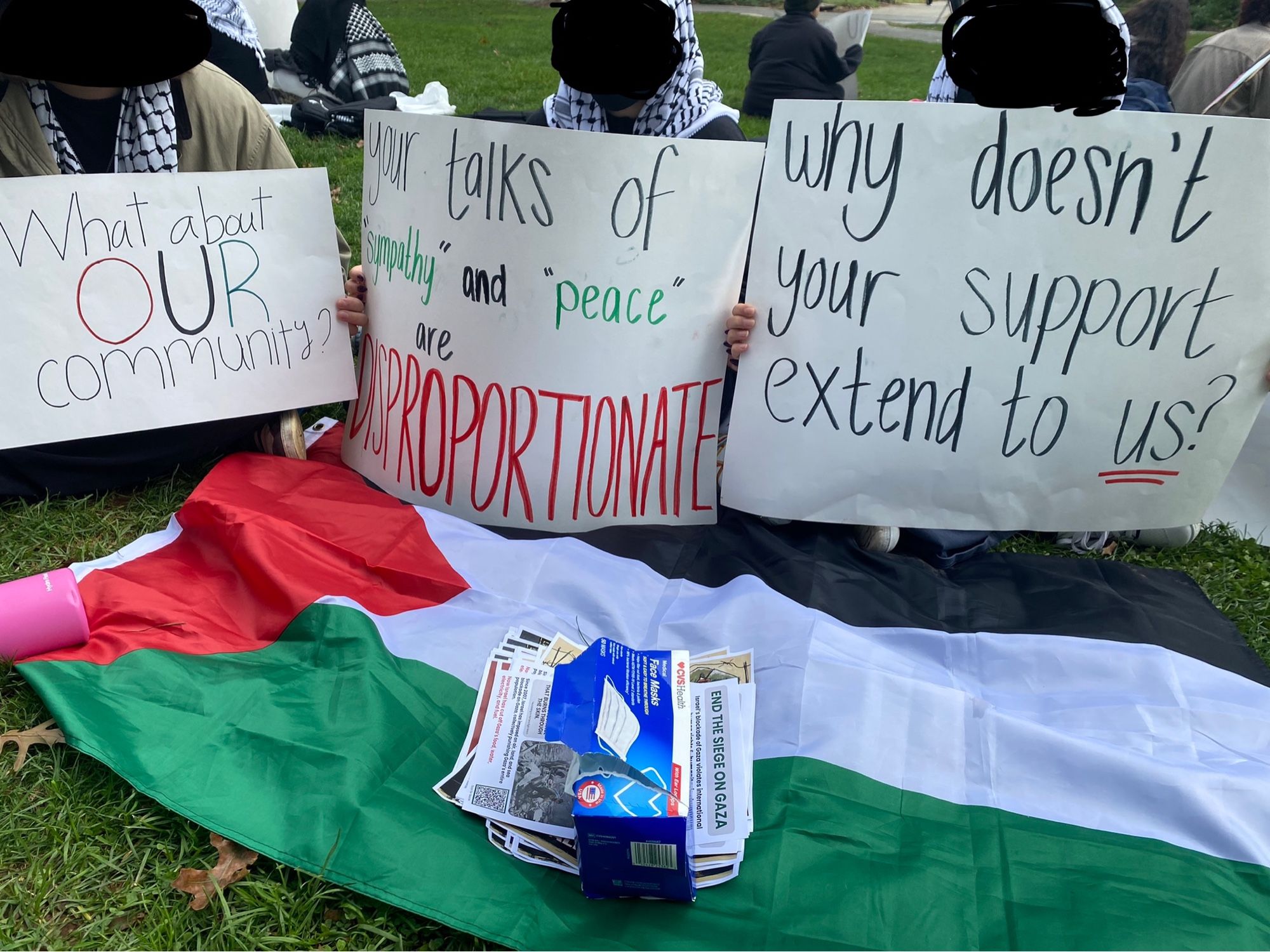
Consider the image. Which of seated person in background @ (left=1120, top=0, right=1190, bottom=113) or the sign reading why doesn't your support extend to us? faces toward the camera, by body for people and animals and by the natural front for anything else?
the sign reading why doesn't your support extend to us?

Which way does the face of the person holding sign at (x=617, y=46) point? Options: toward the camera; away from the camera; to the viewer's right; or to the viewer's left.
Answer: toward the camera

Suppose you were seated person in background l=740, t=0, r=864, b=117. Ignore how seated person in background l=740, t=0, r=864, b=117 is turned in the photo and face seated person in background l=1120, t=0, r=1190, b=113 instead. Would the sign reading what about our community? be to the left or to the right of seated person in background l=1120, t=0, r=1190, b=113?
right

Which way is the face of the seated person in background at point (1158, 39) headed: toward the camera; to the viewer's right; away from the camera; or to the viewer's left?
away from the camera

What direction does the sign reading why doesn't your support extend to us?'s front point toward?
toward the camera

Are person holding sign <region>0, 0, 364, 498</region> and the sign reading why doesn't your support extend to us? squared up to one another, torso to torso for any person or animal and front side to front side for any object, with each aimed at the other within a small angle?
no

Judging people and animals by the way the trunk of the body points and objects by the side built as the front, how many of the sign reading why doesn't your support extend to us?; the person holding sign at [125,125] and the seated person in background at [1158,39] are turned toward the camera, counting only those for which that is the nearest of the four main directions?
2

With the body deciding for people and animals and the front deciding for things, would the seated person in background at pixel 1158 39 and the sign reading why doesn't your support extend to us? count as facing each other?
no

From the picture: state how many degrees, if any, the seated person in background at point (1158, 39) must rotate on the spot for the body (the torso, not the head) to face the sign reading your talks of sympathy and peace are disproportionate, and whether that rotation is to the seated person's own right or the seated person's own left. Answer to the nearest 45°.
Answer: approximately 180°

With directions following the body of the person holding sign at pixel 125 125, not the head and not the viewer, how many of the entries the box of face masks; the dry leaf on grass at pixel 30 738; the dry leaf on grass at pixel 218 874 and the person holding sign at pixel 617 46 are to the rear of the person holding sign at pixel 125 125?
0

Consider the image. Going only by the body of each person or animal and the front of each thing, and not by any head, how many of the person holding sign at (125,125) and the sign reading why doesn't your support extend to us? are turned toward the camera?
2

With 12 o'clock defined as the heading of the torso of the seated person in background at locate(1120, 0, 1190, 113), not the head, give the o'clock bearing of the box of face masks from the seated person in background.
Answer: The box of face masks is roughly at 6 o'clock from the seated person in background.

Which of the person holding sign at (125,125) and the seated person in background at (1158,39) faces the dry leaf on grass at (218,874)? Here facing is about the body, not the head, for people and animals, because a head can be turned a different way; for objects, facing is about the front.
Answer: the person holding sign

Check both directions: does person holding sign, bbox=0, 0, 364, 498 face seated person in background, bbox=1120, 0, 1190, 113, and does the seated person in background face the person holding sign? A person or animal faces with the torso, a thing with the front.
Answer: no

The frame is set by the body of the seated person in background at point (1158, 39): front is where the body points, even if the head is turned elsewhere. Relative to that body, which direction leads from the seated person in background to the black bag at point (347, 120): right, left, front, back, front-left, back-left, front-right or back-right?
left

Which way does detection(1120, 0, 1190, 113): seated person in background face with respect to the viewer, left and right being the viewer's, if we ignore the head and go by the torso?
facing away from the viewer

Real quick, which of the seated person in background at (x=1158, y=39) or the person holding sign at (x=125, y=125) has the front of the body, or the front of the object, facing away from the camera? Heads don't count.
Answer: the seated person in background

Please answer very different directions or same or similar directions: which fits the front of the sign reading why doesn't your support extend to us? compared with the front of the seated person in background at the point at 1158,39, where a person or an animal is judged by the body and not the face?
very different directions

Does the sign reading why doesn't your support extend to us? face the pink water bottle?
no

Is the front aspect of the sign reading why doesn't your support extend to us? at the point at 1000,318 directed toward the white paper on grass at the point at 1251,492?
no

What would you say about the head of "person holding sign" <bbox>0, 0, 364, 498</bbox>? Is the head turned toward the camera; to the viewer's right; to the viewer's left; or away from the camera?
toward the camera
